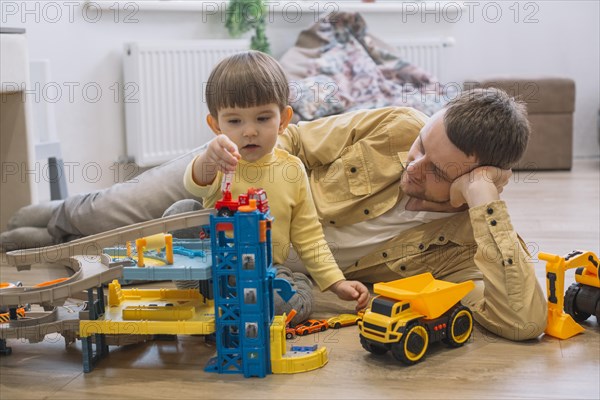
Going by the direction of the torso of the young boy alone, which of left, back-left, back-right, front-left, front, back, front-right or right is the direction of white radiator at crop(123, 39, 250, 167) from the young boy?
back

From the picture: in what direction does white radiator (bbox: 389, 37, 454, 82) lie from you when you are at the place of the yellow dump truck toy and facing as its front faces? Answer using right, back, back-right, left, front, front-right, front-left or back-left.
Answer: back-right

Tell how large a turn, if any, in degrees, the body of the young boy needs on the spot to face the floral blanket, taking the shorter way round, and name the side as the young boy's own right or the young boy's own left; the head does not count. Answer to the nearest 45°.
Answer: approximately 180°
